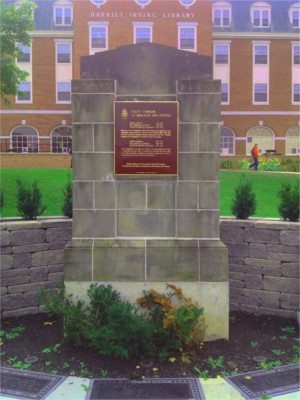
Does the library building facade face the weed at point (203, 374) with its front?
yes

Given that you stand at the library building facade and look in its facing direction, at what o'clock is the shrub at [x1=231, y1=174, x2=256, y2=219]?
The shrub is roughly at 12 o'clock from the library building facade.

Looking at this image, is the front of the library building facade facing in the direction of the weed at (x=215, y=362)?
yes

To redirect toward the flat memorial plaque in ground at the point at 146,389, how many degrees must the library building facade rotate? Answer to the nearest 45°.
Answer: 0° — it already faces it

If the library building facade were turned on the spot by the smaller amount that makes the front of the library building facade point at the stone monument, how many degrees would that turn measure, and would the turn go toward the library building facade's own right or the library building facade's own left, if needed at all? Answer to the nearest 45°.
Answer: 0° — it already faces it

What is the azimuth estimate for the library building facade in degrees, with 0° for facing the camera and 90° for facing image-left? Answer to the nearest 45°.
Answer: approximately 0°
